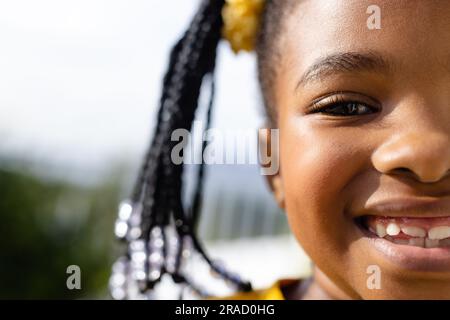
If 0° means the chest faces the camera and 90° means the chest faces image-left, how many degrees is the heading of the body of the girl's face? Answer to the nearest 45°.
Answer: approximately 0°
